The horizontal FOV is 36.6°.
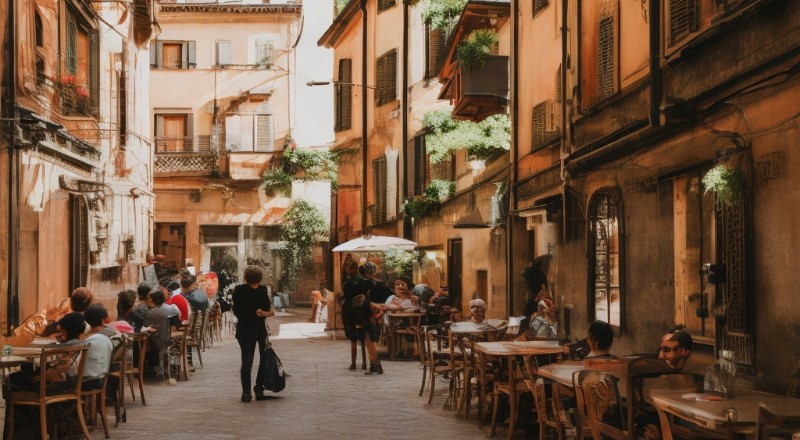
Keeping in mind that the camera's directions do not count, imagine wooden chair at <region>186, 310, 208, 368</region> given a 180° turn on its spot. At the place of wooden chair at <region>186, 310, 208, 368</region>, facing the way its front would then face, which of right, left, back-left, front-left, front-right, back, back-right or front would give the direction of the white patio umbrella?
left

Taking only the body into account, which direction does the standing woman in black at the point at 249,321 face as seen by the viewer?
away from the camera

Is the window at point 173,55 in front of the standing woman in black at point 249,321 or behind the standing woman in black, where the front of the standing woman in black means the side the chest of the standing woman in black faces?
in front

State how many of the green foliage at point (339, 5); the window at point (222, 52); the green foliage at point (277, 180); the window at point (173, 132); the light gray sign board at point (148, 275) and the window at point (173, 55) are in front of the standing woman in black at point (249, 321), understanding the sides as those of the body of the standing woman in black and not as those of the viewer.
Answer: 6

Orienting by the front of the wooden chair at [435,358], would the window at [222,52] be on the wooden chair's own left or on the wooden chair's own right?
on the wooden chair's own left

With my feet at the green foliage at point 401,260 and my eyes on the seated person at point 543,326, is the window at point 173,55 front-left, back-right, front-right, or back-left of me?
back-right

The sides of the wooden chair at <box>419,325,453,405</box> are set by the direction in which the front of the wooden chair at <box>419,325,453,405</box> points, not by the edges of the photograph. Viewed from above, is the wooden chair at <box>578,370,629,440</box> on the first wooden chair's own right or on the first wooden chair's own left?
on the first wooden chair's own right

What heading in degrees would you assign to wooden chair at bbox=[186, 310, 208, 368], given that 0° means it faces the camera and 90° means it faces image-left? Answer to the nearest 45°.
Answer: approximately 135°

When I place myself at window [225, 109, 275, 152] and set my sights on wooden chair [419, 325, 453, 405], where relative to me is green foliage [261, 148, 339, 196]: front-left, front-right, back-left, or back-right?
front-left
